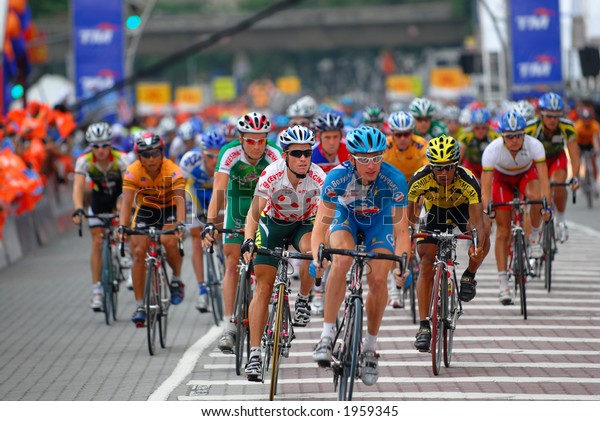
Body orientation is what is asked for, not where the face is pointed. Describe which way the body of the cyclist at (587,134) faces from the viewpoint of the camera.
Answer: toward the camera

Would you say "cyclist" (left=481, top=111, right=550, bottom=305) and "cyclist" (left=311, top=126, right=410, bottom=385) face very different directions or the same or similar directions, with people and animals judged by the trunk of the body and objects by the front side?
same or similar directions

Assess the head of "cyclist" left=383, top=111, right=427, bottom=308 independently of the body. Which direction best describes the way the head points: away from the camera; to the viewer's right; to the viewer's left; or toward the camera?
toward the camera

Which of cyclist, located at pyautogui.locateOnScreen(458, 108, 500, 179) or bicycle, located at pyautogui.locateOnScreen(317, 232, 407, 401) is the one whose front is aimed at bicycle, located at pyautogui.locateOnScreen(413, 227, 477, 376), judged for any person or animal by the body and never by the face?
the cyclist

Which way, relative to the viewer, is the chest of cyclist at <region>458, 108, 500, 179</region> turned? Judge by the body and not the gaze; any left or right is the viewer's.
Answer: facing the viewer

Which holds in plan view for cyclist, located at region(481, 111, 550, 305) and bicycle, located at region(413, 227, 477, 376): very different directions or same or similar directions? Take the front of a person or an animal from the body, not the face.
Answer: same or similar directions

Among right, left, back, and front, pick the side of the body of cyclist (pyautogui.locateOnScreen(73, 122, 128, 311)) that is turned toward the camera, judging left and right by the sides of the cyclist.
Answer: front

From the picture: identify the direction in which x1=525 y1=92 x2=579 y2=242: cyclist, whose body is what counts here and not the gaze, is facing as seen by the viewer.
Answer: toward the camera

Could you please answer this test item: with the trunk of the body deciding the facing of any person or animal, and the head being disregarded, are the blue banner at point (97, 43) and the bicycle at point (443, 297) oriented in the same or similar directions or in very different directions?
same or similar directions

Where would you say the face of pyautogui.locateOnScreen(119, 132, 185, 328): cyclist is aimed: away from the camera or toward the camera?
toward the camera

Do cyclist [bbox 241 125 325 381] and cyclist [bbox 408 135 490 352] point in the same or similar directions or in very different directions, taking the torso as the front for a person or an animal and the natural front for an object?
same or similar directions

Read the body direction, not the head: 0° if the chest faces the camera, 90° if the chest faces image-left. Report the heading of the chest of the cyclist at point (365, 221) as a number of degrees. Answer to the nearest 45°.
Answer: approximately 0°

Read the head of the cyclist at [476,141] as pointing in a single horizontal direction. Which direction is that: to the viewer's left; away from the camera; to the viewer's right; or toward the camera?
toward the camera

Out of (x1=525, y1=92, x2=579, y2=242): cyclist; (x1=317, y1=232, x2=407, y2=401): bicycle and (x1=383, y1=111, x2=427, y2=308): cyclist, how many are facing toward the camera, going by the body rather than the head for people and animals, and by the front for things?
3

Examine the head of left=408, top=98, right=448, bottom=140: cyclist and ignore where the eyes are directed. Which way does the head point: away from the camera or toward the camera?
toward the camera

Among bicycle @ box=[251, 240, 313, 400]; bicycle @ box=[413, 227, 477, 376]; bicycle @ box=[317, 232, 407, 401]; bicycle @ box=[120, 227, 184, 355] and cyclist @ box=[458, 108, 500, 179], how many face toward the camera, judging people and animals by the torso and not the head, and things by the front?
5

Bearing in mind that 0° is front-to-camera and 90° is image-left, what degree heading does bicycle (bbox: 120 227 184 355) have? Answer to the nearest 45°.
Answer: approximately 0°

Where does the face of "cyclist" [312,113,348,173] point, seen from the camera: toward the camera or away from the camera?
toward the camera

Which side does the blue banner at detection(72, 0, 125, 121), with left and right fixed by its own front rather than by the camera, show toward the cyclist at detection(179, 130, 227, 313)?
front
